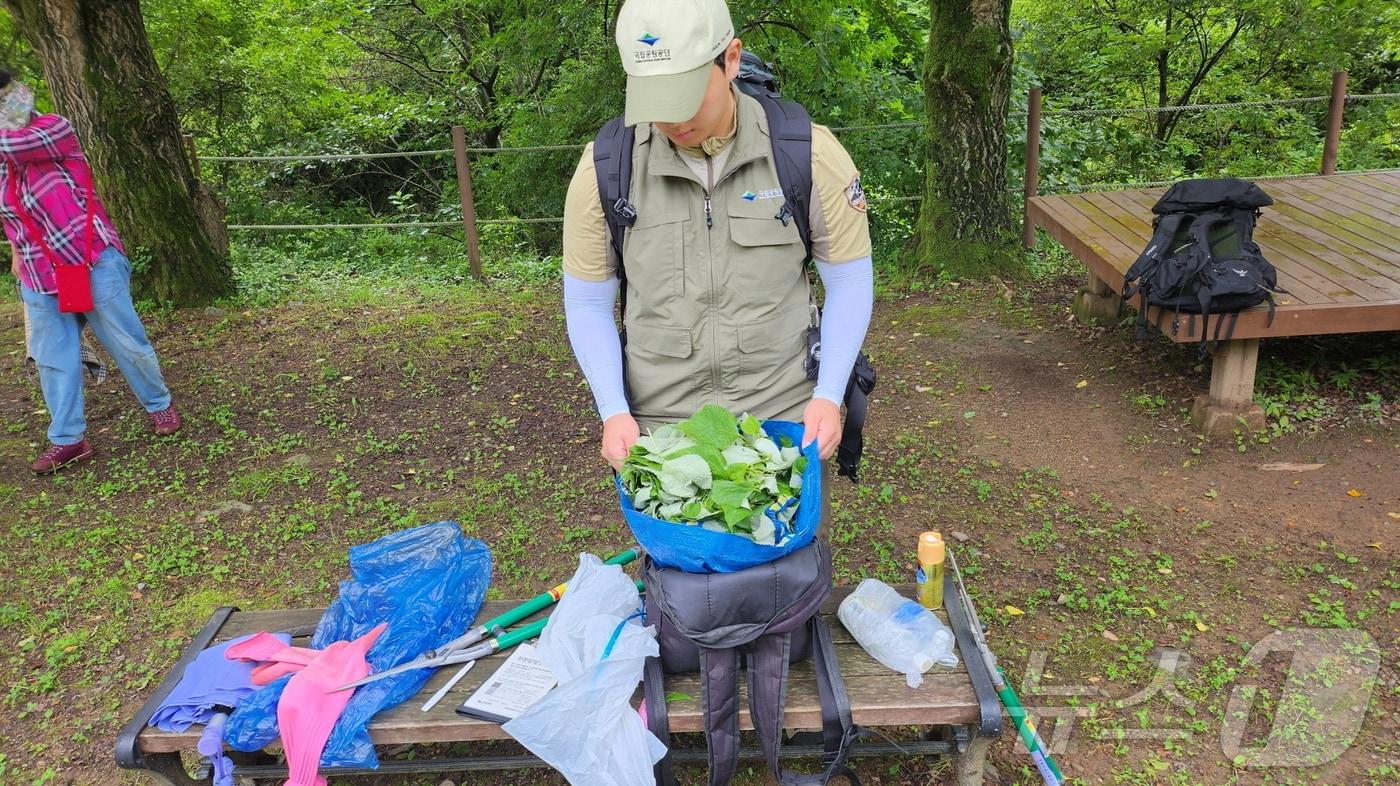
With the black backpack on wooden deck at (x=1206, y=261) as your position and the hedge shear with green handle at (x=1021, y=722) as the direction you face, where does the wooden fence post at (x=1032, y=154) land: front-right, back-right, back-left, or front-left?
back-right

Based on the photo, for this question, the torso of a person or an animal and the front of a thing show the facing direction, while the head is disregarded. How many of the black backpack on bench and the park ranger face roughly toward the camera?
1

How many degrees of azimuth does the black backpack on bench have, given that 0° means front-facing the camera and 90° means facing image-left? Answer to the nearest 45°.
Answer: approximately 180°

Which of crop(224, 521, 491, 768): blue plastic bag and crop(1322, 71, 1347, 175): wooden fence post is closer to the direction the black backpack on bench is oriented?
the wooden fence post

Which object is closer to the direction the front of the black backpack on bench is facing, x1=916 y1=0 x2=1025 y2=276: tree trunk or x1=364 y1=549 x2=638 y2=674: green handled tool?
the tree trunk

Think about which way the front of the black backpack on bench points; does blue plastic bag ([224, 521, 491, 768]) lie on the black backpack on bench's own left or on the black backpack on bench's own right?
on the black backpack on bench's own left

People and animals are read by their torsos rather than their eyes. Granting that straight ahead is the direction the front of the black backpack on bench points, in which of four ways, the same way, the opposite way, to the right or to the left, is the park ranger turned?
the opposite way

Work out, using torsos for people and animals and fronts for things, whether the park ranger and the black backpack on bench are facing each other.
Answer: yes

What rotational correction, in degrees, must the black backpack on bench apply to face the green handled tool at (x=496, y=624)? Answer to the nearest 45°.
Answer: approximately 45° to its left
